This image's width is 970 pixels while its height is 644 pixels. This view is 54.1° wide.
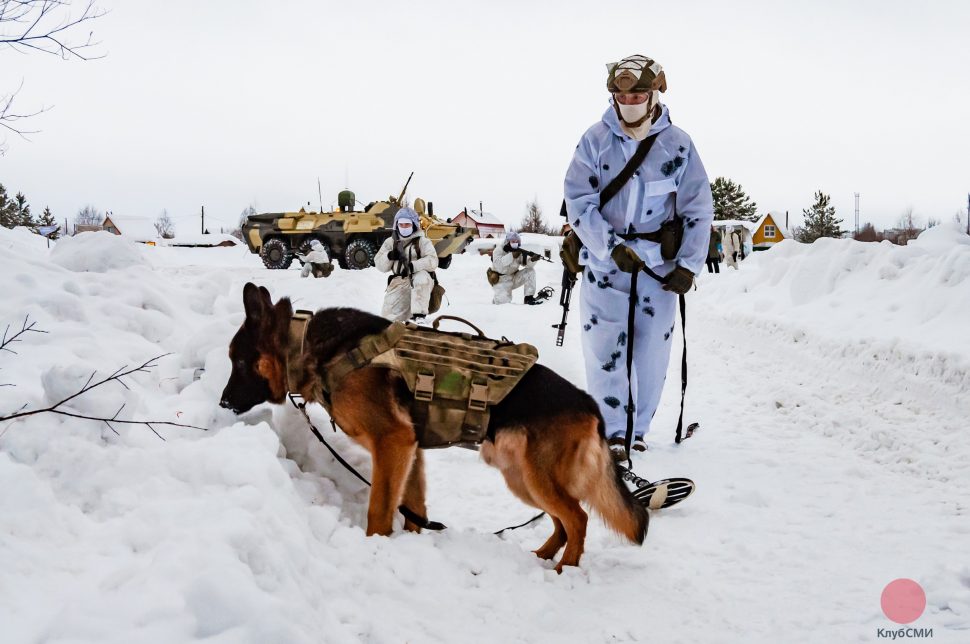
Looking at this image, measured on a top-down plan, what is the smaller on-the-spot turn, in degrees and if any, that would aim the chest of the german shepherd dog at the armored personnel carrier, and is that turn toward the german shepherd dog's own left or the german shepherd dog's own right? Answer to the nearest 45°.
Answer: approximately 90° to the german shepherd dog's own right

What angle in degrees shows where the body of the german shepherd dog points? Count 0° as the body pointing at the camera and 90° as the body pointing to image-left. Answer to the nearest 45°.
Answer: approximately 90°

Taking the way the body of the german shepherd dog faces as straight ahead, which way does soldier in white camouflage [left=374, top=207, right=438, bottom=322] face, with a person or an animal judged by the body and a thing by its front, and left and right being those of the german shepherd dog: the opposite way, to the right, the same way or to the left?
to the left

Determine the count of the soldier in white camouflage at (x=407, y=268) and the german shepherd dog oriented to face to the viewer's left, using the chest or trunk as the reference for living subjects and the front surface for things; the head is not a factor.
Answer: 1

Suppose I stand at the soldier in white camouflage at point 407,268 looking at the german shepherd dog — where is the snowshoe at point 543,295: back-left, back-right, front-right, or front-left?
back-left

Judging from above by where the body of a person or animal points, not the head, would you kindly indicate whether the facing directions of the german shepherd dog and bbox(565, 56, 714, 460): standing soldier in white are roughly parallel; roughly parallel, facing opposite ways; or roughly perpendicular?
roughly perpendicular

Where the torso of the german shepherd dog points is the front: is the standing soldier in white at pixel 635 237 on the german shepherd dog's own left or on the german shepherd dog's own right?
on the german shepherd dog's own right

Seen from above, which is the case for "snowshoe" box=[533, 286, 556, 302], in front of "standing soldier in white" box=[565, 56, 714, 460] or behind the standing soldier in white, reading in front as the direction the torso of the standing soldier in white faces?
behind

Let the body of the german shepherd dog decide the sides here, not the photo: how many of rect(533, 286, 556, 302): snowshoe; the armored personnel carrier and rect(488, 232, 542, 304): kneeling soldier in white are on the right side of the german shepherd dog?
3

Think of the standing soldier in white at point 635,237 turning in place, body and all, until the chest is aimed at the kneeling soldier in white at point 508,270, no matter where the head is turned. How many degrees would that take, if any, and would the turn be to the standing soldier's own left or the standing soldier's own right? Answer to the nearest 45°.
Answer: approximately 180°

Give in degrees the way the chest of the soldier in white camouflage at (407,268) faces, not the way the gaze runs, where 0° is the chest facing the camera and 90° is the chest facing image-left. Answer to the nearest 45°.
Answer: approximately 0°

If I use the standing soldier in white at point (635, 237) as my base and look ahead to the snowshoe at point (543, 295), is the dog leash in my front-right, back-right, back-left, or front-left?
back-left
